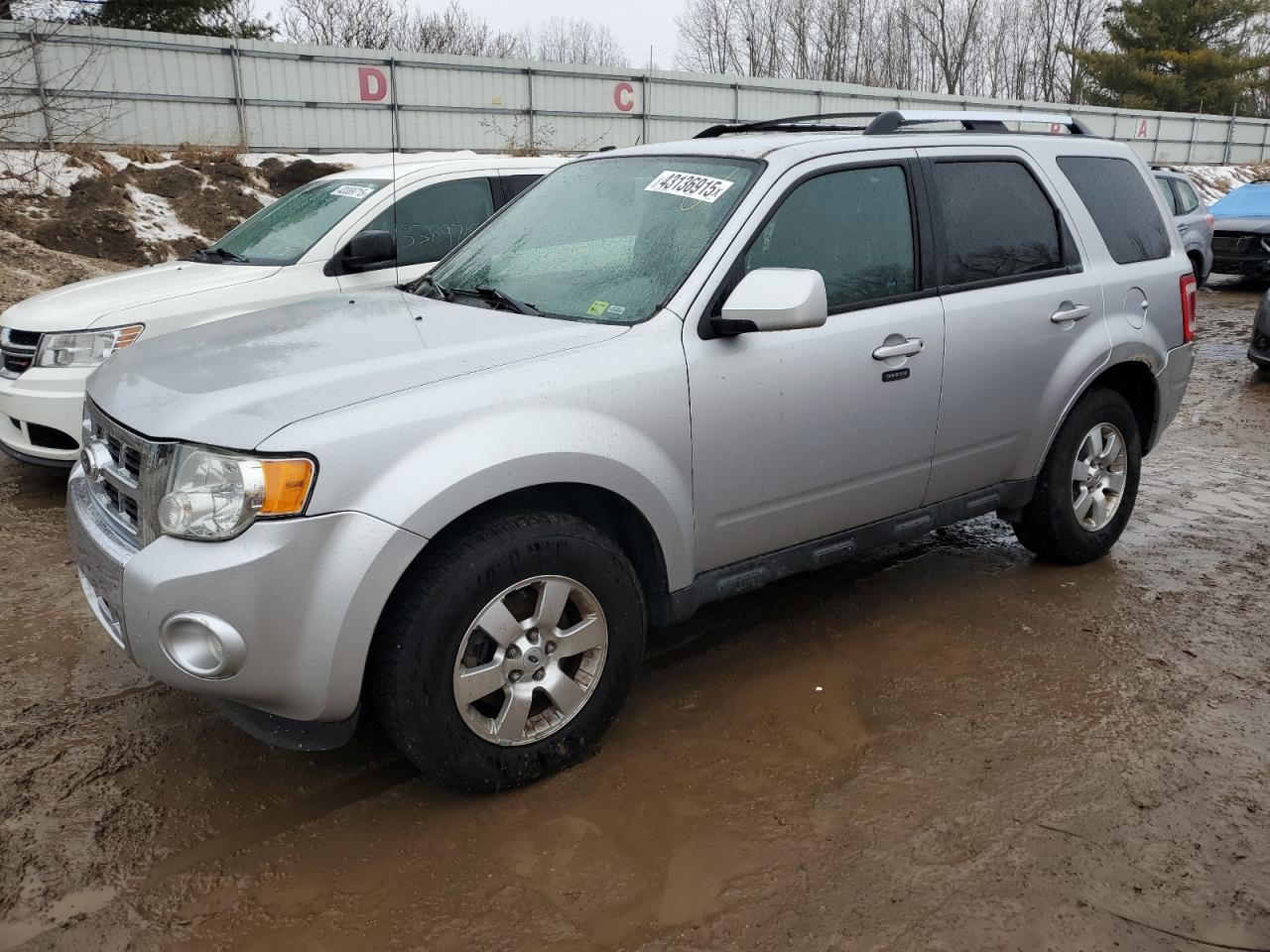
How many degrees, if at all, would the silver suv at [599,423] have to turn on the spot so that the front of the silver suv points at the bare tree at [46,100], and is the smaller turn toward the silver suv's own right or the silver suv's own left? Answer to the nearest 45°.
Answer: approximately 90° to the silver suv's own right

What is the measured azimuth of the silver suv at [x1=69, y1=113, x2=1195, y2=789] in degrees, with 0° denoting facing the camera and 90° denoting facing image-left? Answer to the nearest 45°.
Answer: approximately 45°

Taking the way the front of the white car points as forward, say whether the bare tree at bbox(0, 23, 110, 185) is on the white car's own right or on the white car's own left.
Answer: on the white car's own right

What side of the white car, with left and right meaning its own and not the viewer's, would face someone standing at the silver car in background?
back

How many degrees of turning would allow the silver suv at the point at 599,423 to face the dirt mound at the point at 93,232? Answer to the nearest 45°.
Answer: approximately 90° to its right

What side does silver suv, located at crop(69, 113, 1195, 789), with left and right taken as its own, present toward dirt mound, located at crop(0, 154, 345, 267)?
right
